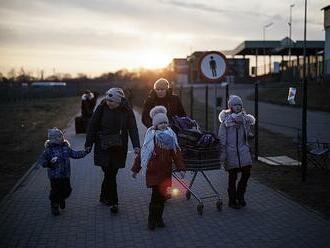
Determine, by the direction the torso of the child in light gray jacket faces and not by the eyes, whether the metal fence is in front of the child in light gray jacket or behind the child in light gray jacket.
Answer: behind

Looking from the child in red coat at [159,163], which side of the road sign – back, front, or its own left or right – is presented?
front

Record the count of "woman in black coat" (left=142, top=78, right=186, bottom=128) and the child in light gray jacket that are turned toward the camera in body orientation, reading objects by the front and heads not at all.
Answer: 2

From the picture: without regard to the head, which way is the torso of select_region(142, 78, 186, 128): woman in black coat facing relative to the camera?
toward the camera

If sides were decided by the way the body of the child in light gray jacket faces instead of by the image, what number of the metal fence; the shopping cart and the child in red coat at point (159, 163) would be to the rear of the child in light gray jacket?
1

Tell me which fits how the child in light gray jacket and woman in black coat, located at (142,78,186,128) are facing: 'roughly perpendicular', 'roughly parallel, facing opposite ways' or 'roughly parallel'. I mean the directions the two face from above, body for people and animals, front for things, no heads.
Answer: roughly parallel

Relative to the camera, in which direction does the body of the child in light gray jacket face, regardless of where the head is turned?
toward the camera

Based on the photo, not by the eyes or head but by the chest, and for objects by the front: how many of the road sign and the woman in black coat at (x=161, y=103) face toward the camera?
2

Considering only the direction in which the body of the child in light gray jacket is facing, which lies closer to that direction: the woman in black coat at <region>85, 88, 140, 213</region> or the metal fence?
the woman in black coat

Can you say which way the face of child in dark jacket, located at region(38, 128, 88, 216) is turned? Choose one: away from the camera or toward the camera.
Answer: toward the camera
